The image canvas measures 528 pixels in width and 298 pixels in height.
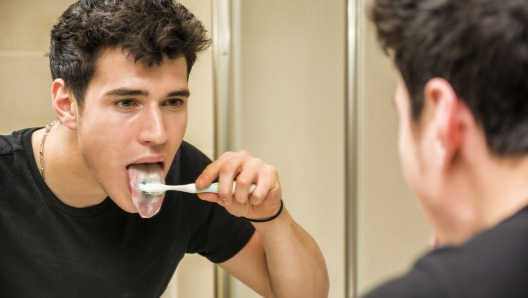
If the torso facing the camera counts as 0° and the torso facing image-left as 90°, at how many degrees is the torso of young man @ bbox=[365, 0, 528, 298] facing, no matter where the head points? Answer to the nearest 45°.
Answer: approximately 135°

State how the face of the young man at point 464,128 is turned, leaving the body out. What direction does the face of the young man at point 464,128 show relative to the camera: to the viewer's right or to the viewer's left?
to the viewer's left
